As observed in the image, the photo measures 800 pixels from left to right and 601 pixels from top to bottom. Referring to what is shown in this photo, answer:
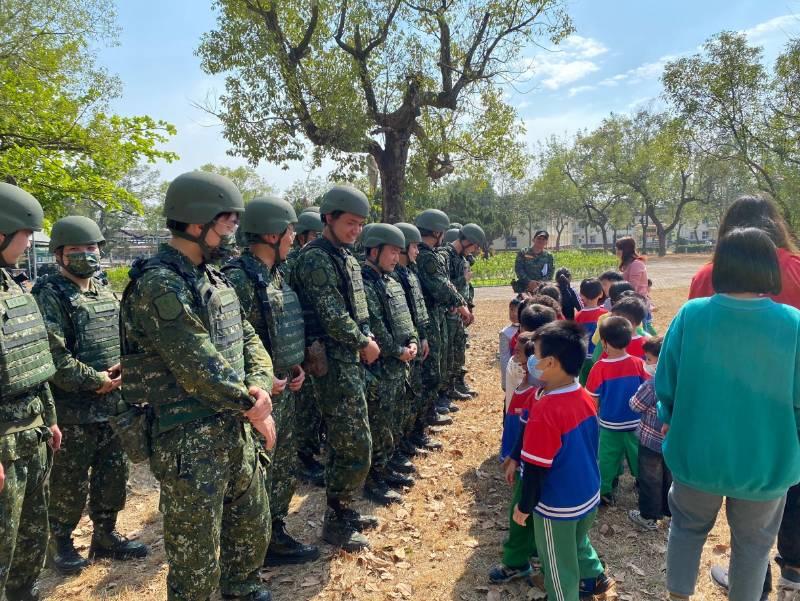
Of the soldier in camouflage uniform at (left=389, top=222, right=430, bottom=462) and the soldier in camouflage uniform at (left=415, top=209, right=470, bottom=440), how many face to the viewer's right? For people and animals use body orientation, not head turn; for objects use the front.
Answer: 2

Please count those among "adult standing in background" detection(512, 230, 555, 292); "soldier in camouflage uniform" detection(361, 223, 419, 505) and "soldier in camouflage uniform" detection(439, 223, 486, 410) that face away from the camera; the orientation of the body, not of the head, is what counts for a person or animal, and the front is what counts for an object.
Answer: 0

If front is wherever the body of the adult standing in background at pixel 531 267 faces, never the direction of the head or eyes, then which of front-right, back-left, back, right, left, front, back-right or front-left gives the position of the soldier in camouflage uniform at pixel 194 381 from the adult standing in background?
front

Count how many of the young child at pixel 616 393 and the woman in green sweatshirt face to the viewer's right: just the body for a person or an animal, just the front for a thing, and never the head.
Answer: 0

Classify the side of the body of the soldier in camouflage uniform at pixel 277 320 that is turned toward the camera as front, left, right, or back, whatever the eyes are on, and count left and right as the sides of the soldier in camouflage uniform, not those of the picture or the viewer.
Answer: right

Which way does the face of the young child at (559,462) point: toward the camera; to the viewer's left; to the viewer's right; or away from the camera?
to the viewer's left

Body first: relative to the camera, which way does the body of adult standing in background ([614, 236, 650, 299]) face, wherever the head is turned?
to the viewer's left

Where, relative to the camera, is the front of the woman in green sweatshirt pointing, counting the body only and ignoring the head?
away from the camera

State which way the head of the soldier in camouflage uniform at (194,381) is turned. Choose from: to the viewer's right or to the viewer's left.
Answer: to the viewer's right

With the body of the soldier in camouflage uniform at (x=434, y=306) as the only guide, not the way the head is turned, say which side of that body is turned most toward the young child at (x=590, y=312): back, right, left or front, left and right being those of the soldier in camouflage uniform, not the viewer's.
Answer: front

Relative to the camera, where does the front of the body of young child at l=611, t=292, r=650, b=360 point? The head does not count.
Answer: to the viewer's left

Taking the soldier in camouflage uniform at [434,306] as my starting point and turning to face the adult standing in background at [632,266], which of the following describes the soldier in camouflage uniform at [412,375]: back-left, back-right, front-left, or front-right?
back-right

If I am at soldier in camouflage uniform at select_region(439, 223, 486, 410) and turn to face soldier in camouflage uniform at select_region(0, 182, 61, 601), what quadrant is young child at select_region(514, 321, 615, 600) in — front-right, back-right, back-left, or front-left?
front-left

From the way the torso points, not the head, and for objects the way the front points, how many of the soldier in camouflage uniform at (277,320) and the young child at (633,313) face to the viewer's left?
1

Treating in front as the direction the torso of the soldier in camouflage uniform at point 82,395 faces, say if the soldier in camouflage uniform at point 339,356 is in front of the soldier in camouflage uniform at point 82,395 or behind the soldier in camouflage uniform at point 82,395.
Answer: in front

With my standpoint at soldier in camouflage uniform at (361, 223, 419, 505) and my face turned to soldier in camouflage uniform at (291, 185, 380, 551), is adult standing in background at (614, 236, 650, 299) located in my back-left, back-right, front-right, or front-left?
back-left

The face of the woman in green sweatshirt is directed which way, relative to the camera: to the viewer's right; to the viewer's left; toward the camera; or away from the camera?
away from the camera

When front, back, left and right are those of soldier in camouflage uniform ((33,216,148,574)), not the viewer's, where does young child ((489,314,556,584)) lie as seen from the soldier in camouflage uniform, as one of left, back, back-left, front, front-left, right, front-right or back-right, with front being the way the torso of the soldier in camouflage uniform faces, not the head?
front

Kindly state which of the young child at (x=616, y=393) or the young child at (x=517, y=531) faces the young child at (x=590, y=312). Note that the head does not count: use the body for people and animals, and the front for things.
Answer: the young child at (x=616, y=393)

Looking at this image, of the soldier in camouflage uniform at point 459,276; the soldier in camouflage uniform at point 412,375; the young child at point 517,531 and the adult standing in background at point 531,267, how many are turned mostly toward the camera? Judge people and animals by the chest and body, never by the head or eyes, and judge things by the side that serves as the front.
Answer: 1

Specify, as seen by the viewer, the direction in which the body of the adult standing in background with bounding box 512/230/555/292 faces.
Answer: toward the camera
